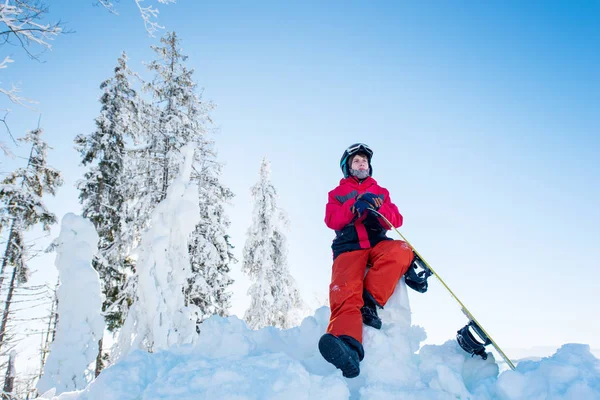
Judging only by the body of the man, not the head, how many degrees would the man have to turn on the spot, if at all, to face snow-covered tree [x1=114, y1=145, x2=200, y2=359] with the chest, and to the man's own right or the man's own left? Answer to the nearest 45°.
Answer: approximately 135° to the man's own right

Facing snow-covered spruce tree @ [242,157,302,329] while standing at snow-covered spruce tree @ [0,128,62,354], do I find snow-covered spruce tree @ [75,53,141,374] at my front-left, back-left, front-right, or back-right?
front-right

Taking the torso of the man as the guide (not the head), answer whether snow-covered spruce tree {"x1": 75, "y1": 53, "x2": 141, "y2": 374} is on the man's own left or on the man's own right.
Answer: on the man's own right

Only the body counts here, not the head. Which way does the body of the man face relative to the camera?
toward the camera

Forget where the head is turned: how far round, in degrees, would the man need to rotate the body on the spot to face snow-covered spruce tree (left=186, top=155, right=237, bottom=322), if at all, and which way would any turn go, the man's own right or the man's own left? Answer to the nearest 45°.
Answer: approximately 135° to the man's own right
